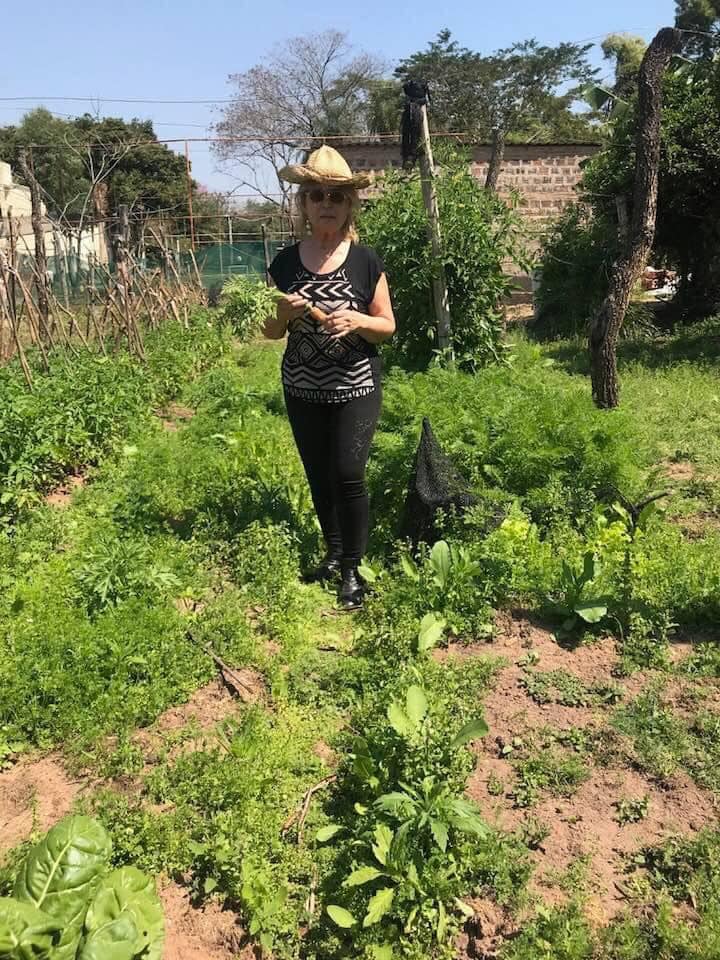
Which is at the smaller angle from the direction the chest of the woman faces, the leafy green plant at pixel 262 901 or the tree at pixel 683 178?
the leafy green plant

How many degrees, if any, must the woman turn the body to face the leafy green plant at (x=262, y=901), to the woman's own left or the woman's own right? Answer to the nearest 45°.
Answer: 0° — they already face it

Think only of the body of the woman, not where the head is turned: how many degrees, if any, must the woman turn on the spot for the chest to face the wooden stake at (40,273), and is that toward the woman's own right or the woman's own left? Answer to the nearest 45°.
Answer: approximately 135° to the woman's own right

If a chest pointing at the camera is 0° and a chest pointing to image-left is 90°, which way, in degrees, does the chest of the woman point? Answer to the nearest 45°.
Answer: approximately 0°

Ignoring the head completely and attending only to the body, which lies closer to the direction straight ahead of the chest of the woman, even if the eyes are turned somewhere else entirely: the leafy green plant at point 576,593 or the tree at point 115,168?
the leafy green plant

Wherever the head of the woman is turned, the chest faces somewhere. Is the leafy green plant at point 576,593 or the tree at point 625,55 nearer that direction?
the leafy green plant

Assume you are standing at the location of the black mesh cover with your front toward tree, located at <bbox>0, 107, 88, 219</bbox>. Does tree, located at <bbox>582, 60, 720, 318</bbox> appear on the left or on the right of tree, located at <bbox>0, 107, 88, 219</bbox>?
right

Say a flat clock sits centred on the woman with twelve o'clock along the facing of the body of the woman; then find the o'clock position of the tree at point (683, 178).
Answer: The tree is roughly at 7 o'clock from the woman.

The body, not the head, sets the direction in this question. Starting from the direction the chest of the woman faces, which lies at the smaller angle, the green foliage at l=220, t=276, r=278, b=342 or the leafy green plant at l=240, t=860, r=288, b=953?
the leafy green plant

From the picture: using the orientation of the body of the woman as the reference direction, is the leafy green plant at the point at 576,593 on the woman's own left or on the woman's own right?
on the woman's own left
